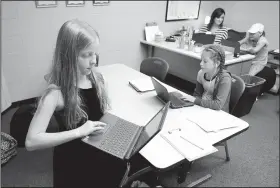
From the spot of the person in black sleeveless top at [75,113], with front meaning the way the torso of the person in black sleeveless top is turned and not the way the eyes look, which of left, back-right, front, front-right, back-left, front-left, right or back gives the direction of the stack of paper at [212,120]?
front-left

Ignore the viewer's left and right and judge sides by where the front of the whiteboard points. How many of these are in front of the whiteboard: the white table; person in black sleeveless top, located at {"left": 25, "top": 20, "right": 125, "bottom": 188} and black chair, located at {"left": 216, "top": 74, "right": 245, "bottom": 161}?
3

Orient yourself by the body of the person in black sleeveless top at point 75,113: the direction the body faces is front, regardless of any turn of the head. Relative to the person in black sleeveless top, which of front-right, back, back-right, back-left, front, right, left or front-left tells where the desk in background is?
left

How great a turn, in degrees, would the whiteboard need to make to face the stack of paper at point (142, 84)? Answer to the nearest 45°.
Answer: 0° — it already faces it

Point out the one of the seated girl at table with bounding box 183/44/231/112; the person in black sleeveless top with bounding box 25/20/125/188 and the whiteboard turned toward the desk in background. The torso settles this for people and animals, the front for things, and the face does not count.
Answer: the whiteboard

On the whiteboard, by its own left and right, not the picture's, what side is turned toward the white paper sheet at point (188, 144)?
front

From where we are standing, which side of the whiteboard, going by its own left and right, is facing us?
front

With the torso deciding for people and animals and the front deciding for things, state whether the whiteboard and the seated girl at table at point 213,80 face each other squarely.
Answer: no

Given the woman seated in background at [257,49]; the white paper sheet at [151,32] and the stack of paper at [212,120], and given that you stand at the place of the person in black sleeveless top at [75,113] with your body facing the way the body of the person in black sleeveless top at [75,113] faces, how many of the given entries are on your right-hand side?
0

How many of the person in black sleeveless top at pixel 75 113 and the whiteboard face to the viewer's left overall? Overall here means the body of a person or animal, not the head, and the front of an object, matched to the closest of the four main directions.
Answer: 0

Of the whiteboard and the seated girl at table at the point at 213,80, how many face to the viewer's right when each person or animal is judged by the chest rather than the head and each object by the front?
0

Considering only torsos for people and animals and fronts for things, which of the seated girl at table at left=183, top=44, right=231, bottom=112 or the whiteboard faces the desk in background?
the whiteboard

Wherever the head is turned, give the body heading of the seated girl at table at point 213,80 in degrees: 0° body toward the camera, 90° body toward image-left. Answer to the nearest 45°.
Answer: approximately 45°

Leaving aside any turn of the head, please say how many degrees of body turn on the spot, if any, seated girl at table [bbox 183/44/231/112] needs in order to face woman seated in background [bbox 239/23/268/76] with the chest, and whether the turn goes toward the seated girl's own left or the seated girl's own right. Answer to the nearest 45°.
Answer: approximately 135° to the seated girl's own right

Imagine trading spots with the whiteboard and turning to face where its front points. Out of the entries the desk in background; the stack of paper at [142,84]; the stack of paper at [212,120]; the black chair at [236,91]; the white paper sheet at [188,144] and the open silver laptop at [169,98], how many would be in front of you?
6

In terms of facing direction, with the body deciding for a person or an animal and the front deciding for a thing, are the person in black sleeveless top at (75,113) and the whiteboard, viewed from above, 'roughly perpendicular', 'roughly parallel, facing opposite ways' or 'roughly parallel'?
roughly perpendicular

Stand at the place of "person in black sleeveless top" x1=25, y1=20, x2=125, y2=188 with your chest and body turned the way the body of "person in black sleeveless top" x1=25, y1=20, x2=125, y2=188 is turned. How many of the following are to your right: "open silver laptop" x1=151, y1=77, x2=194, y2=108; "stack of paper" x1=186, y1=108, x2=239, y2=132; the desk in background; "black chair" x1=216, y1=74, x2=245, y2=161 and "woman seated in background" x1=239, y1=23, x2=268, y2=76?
0

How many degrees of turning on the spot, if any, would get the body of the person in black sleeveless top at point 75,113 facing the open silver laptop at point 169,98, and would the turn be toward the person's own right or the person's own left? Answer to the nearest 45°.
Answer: approximately 90° to the person's own left

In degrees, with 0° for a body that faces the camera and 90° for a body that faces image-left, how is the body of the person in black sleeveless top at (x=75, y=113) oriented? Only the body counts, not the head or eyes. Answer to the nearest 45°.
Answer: approximately 315°

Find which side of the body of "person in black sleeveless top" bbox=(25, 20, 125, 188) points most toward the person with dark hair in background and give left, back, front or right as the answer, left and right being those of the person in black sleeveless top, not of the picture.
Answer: left

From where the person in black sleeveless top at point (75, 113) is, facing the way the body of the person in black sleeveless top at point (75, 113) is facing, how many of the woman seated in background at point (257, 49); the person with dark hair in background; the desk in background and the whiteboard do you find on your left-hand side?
4

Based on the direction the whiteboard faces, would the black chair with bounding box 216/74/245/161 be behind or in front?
in front
